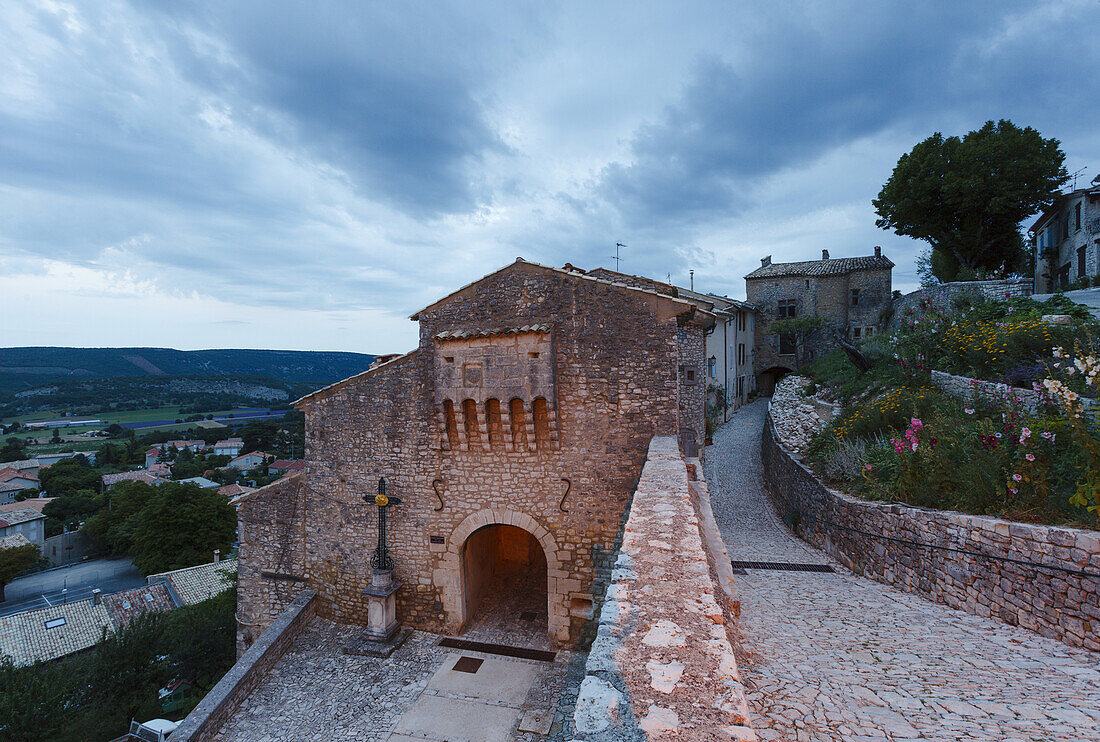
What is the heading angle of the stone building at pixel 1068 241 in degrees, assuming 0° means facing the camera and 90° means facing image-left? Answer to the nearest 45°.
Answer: approximately 45°

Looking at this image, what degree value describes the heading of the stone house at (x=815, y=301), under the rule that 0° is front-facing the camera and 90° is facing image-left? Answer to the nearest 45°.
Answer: approximately 0°

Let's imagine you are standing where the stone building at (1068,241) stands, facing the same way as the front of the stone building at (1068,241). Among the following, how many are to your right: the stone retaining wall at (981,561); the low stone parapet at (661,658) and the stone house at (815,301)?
1

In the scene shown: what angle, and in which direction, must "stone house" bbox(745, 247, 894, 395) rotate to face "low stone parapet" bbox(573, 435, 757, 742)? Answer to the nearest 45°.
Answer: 0° — it already faces it

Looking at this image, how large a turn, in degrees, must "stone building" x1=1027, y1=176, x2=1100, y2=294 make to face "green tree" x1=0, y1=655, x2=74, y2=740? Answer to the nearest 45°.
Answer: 0° — it already faces it

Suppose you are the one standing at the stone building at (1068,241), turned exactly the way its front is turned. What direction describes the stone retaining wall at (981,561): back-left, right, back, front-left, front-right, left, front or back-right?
front-left

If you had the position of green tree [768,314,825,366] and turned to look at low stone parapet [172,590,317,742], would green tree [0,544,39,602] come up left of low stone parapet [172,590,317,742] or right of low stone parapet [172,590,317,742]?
right
